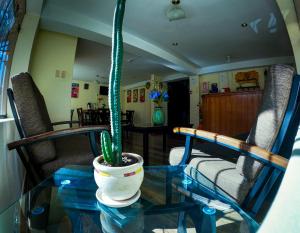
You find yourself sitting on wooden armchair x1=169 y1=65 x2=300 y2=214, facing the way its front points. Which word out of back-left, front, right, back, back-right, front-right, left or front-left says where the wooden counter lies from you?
right

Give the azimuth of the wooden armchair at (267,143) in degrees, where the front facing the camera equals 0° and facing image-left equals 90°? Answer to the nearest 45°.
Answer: approximately 90°

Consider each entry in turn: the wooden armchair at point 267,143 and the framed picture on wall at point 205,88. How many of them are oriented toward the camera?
1

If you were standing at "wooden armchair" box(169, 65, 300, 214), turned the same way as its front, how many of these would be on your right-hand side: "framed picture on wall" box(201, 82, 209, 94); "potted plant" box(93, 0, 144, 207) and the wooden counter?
2

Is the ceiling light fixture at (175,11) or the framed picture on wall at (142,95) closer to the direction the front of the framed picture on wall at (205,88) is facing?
the ceiling light fixture

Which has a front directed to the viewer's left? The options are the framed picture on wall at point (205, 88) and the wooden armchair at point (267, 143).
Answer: the wooden armchair

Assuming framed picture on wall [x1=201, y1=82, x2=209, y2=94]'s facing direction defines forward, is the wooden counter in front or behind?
in front

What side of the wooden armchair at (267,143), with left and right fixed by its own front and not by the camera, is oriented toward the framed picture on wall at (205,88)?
right

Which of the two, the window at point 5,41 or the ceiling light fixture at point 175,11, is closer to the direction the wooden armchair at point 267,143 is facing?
the window

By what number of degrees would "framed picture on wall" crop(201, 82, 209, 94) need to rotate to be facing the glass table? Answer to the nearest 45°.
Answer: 0° — it already faces it

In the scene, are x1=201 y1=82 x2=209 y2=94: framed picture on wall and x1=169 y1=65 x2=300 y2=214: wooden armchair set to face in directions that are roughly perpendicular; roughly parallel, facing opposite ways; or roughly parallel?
roughly perpendicular

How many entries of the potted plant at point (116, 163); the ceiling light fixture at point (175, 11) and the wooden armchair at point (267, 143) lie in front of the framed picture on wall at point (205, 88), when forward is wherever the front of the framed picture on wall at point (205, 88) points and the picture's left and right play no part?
3
